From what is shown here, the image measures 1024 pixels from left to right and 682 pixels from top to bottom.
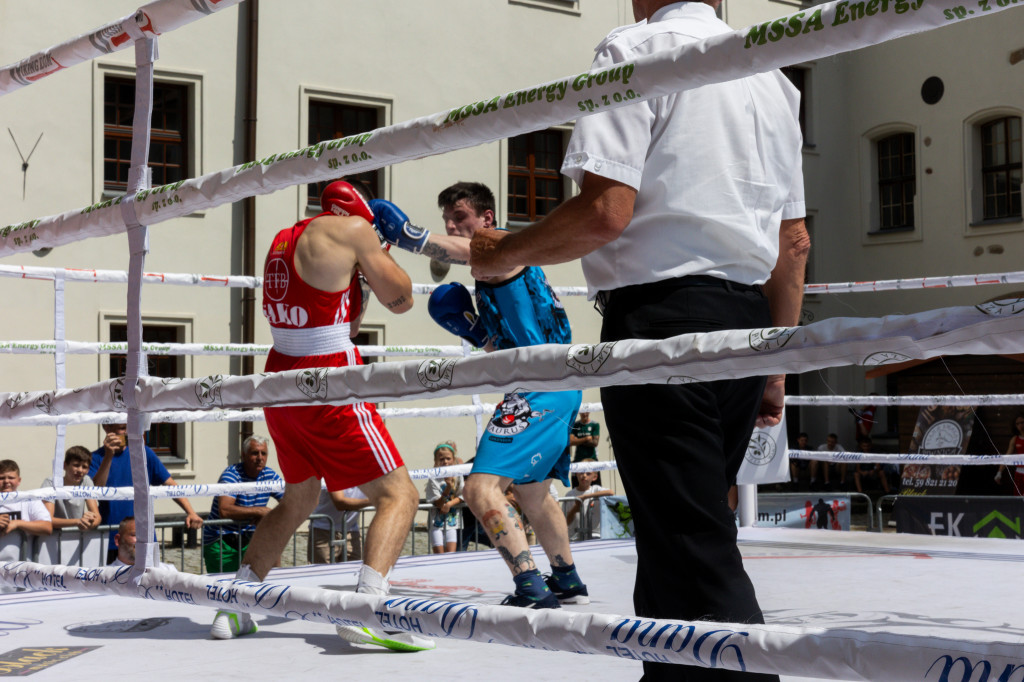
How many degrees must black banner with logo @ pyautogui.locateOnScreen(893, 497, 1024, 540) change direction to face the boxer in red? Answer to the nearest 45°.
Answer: approximately 45° to its right

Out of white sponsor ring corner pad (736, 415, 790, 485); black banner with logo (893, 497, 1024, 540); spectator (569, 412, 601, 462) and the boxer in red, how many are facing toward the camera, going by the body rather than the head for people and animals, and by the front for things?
3

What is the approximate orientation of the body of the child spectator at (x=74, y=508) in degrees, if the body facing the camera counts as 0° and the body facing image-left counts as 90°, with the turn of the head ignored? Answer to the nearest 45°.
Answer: approximately 315°

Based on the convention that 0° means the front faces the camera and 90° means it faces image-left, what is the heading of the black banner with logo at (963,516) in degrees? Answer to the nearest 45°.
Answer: approximately 0°

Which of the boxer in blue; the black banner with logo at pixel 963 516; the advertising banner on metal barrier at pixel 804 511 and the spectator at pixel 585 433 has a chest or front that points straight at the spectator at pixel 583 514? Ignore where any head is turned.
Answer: the spectator at pixel 585 433

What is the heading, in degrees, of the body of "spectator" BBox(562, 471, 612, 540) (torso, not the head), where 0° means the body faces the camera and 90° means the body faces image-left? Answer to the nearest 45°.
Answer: approximately 0°

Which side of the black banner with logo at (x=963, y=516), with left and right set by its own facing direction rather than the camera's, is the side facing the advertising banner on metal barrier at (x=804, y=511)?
right

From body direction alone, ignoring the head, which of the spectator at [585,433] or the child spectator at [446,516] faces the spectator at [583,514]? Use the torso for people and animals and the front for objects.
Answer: the spectator at [585,433]

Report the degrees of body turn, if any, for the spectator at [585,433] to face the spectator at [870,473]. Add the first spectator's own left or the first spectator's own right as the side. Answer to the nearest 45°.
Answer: approximately 135° to the first spectator's own left

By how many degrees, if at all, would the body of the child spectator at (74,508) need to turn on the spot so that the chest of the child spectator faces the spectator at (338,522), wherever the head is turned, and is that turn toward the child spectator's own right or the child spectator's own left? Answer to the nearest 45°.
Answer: approximately 45° to the child spectator's own left
